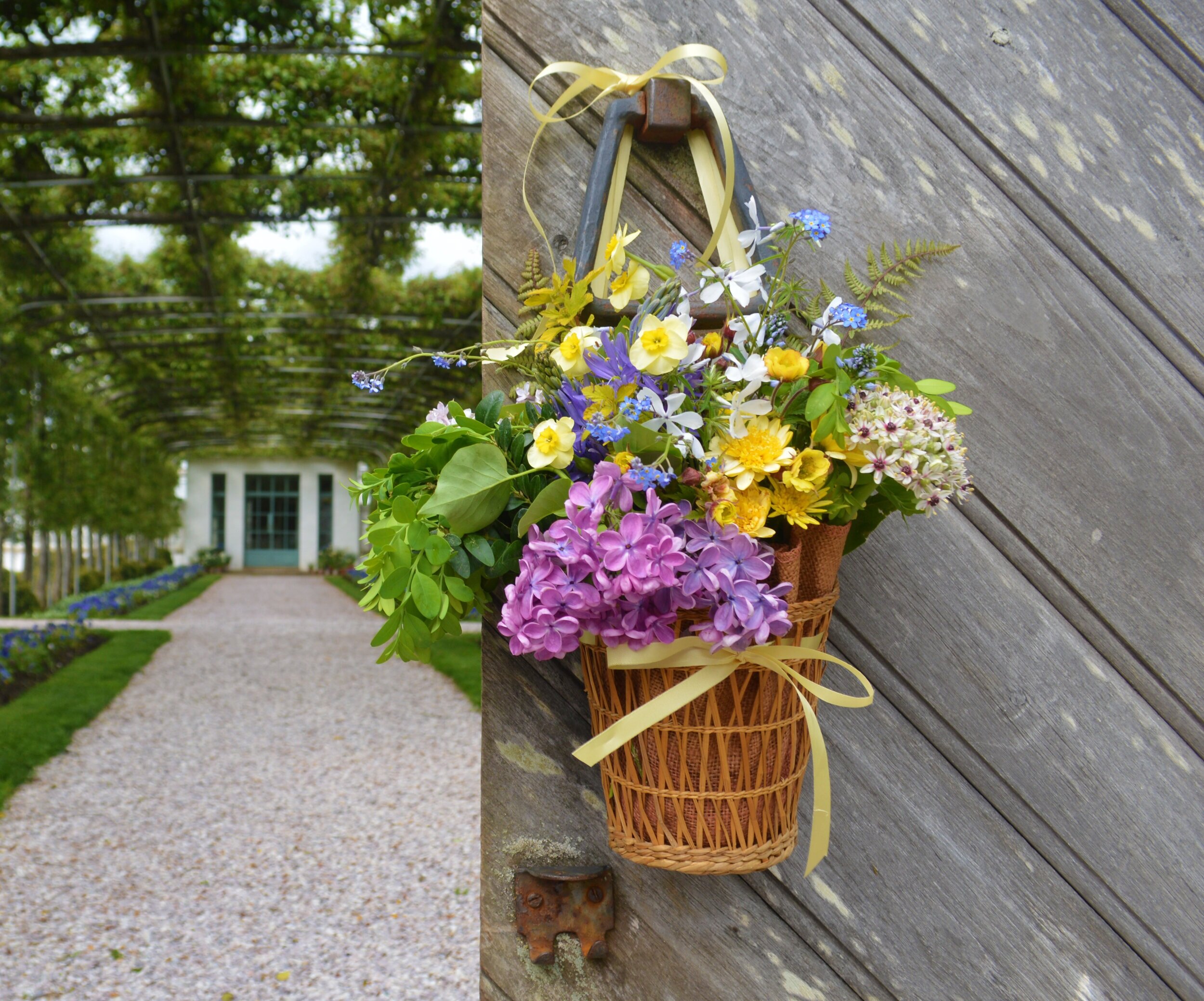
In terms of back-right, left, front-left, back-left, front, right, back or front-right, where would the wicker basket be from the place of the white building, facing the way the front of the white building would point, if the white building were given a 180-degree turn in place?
back

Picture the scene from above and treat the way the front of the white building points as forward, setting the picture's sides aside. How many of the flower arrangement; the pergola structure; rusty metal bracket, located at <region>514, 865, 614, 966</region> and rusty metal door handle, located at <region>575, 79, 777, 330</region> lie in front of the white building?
4

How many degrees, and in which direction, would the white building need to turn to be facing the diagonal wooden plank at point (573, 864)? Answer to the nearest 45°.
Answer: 0° — it already faces it

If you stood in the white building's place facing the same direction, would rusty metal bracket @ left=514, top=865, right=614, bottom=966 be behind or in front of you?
in front

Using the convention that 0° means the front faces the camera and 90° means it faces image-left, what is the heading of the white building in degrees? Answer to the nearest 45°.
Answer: approximately 0°

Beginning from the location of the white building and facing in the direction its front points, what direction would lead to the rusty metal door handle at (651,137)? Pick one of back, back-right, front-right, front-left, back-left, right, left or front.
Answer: front

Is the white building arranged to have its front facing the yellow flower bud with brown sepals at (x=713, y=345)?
yes

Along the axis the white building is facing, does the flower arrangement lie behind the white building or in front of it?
in front

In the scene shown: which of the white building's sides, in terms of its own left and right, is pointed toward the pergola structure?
front

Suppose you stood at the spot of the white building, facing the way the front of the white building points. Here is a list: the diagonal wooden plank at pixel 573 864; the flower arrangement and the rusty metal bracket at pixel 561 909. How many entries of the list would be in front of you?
3
